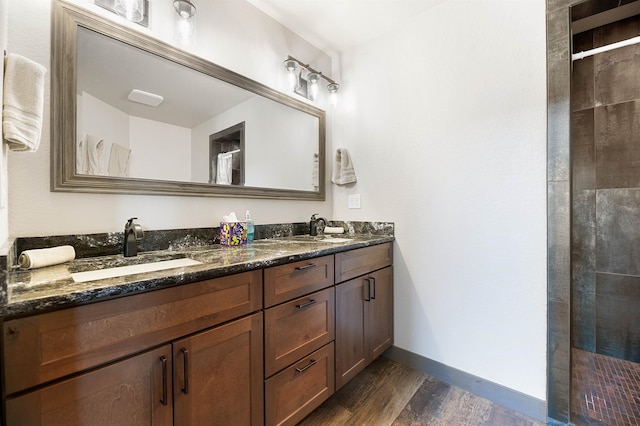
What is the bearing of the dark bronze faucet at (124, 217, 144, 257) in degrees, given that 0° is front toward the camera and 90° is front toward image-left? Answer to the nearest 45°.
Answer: approximately 315°

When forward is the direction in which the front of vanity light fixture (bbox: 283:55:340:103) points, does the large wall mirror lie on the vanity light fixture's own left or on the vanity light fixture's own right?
on the vanity light fixture's own right

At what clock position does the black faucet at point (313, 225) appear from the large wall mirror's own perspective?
The black faucet is roughly at 10 o'clock from the large wall mirror.

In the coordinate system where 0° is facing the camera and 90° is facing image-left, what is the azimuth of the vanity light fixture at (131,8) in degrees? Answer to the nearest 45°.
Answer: approximately 315°
